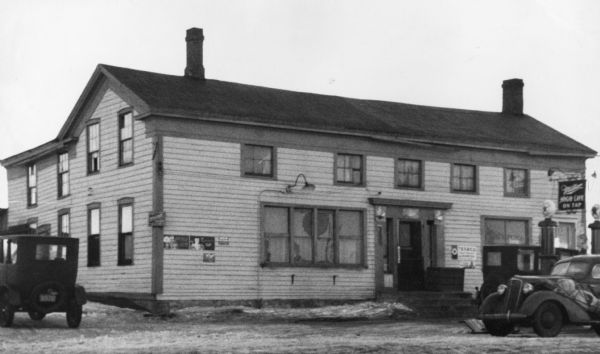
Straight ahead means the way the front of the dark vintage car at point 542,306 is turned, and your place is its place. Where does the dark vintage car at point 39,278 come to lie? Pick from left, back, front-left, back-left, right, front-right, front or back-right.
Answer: front-right

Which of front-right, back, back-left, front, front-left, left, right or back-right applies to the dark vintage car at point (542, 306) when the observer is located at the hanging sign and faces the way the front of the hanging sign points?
front-left

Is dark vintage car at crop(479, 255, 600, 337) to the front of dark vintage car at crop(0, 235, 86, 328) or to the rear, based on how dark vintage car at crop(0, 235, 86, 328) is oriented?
to the rear

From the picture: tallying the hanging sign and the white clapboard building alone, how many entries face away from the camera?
0

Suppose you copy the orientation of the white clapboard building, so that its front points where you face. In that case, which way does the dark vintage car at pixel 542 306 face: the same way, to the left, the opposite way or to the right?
to the right

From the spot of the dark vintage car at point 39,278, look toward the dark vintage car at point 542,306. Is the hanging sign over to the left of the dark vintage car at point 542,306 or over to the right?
left

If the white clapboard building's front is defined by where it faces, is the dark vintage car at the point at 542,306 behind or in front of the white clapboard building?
in front

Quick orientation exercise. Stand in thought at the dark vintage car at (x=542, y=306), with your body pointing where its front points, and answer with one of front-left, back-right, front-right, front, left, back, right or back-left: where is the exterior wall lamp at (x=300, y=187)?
right

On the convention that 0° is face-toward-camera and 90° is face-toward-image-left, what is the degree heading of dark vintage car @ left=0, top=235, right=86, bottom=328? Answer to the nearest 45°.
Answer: approximately 135°

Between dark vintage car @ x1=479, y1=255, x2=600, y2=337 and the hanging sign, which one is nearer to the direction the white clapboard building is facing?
the dark vintage car

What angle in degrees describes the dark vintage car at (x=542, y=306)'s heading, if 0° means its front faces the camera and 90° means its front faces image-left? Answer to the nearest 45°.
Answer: approximately 45°
